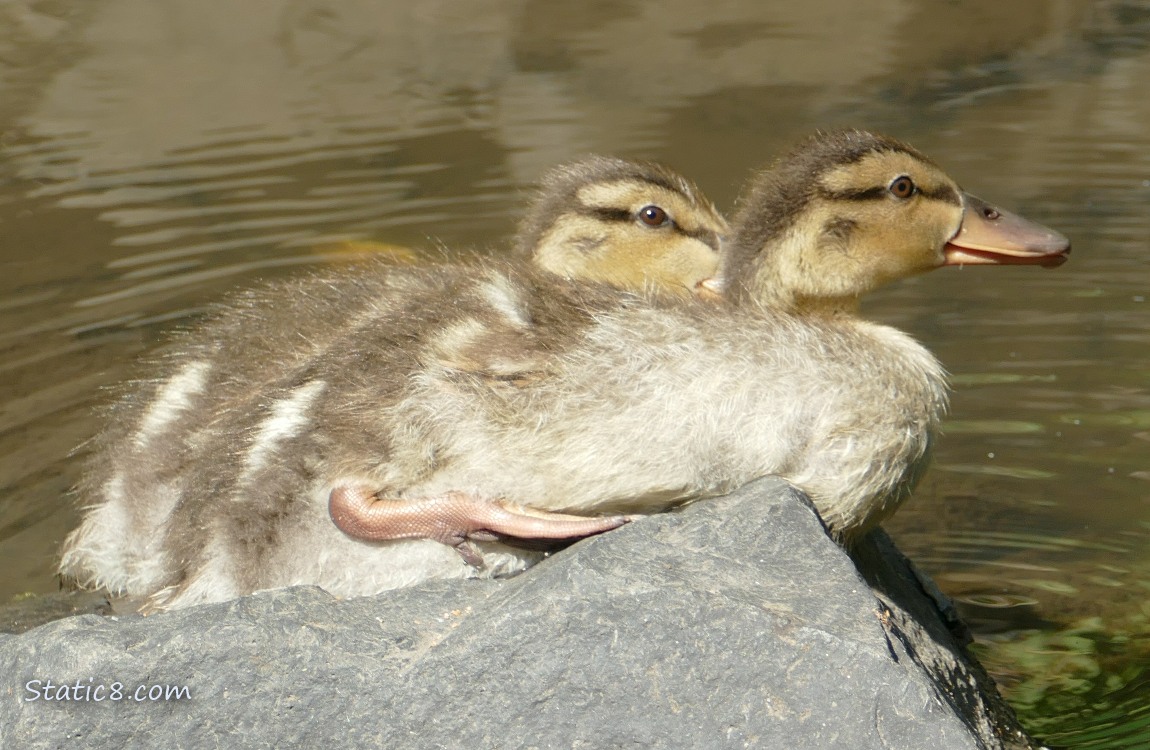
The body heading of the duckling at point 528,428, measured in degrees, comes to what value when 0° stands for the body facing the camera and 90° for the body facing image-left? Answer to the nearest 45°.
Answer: approximately 270°
